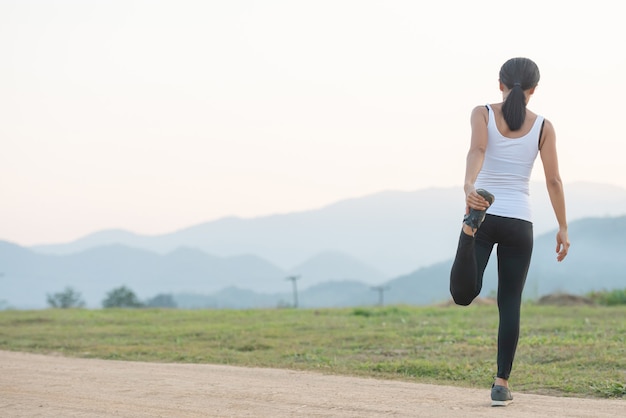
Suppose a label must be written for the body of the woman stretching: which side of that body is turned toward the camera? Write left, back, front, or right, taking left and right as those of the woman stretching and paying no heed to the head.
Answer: back

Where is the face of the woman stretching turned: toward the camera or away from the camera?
away from the camera
